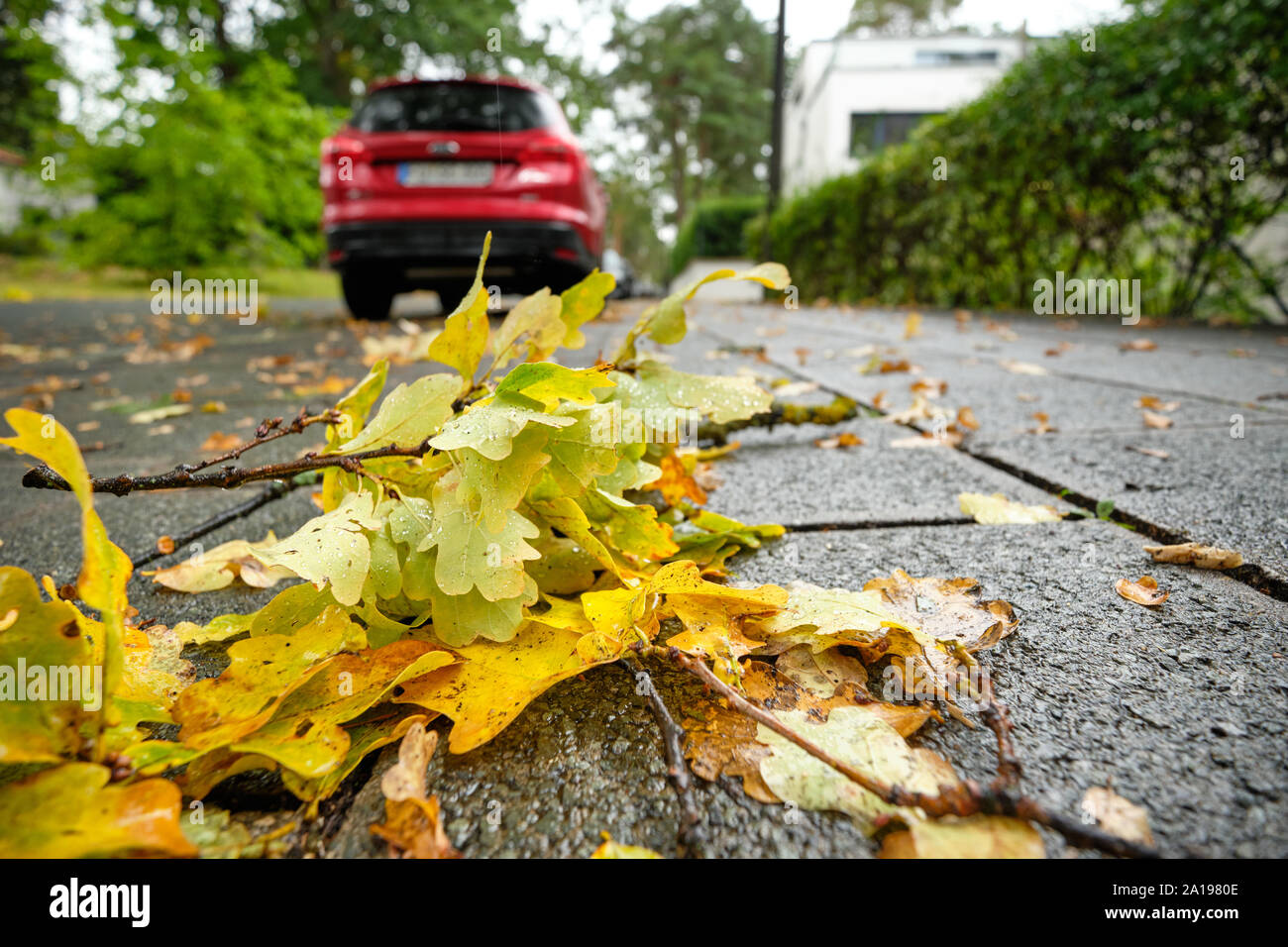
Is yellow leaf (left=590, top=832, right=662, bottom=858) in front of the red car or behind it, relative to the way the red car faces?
behind

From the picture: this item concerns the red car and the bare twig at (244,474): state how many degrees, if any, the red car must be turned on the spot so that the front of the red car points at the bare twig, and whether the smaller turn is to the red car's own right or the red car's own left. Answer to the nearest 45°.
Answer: approximately 180°

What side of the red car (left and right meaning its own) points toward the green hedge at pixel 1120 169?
right

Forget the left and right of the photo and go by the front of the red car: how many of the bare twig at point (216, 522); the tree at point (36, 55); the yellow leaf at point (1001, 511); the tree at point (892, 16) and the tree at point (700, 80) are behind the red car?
2

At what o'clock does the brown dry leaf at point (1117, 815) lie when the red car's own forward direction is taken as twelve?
The brown dry leaf is roughly at 6 o'clock from the red car.

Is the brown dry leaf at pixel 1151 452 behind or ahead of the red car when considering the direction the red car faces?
behind

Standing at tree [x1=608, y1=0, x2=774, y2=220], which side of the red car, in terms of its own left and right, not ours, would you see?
front

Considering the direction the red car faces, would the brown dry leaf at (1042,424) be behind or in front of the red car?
behind

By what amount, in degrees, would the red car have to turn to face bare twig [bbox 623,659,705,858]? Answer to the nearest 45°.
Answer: approximately 180°

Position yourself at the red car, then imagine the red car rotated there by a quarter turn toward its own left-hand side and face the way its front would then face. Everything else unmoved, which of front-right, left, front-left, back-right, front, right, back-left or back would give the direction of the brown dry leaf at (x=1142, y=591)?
left

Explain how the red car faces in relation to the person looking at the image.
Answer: facing away from the viewer

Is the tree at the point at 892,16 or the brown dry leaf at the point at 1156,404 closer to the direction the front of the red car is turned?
the tree
